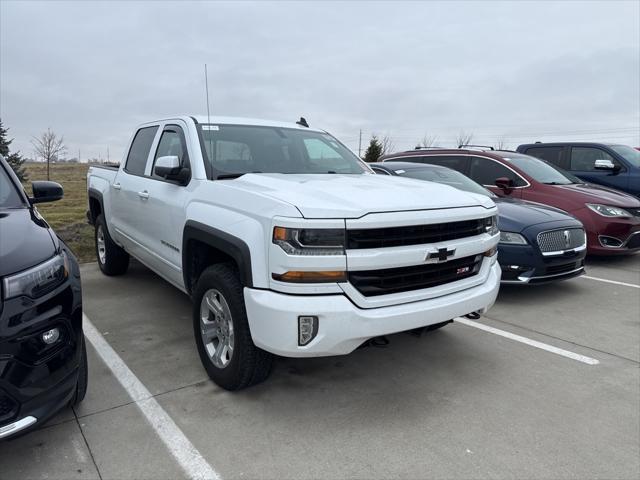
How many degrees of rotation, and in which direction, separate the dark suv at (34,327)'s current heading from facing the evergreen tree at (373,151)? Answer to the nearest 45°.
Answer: approximately 135° to its left

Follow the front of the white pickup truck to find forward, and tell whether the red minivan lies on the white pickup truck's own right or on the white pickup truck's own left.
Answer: on the white pickup truck's own left

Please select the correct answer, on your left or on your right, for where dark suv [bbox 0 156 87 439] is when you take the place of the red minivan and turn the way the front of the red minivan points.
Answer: on your right

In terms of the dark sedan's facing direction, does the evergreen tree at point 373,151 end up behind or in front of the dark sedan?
behind

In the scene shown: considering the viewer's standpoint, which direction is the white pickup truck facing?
facing the viewer and to the right of the viewer

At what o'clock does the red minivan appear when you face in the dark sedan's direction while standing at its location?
The red minivan is roughly at 8 o'clock from the dark sedan.

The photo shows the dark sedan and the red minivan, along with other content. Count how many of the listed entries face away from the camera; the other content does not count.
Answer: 0

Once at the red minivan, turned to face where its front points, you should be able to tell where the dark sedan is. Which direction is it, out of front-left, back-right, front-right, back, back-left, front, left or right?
front-right

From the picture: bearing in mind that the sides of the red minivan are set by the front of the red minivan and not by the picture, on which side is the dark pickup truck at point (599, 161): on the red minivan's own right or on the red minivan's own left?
on the red minivan's own left

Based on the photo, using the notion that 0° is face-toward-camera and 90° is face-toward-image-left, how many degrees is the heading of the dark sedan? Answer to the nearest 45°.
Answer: approximately 315°

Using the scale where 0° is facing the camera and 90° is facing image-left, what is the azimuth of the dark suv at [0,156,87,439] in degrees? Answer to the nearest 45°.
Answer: approximately 0°

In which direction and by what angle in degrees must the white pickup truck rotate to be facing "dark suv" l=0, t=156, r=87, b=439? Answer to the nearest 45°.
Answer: approximately 90° to its right

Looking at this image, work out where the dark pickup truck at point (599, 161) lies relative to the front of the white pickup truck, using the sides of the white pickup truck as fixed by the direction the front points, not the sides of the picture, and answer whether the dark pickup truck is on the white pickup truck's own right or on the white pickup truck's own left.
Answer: on the white pickup truck's own left
